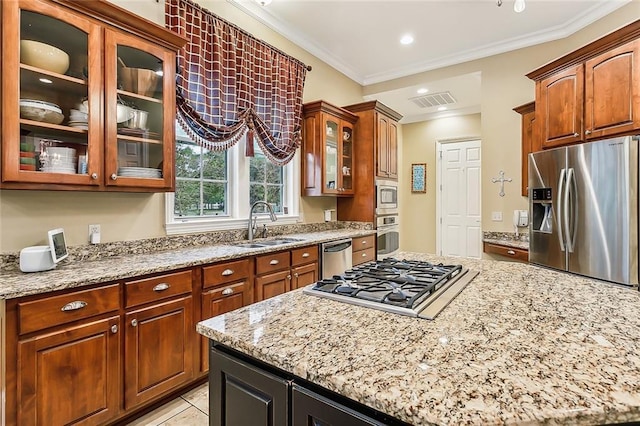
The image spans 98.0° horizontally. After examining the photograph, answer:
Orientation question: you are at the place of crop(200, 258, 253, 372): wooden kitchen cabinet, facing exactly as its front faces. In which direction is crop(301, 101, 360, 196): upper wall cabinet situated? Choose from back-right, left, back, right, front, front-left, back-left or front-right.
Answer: left

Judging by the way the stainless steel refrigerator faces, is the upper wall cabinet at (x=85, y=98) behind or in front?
in front

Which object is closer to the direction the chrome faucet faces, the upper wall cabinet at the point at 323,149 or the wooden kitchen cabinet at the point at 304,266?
the wooden kitchen cabinet

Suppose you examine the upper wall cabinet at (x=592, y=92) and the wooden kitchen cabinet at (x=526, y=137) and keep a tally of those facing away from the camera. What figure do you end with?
0

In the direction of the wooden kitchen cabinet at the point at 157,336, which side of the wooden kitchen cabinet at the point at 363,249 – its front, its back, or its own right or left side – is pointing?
right

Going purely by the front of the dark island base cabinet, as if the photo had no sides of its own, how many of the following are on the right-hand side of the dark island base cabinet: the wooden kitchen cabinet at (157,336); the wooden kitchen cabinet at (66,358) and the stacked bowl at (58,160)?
3

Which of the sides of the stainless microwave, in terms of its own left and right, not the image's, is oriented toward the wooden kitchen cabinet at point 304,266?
right

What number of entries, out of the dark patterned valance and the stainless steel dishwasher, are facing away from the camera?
0

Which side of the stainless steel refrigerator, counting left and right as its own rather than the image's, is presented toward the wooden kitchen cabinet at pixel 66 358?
front

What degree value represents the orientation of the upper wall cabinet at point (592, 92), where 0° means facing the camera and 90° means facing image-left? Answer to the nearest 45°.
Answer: approximately 45°

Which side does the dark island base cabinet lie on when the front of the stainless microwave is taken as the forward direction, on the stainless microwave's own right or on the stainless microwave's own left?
on the stainless microwave's own right
